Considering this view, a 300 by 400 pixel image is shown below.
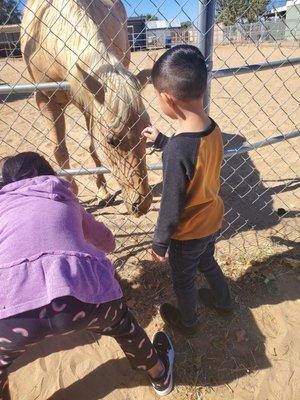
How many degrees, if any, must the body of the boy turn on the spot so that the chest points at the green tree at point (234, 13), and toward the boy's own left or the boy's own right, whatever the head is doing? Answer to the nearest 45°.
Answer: approximately 45° to the boy's own right

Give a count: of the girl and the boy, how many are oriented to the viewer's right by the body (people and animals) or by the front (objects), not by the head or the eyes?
0

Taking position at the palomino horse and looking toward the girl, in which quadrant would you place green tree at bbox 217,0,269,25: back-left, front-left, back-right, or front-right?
back-left

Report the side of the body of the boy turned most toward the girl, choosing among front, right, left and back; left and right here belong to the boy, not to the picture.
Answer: left

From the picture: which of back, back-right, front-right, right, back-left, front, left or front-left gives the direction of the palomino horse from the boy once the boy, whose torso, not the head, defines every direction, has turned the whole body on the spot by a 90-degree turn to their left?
right

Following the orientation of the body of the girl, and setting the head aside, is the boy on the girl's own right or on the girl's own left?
on the girl's own right

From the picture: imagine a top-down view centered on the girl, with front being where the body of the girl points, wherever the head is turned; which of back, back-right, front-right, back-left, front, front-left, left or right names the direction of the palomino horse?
front

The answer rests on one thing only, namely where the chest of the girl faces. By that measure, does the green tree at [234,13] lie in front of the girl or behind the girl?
in front

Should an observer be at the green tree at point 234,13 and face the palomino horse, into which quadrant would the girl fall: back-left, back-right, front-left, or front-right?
front-left

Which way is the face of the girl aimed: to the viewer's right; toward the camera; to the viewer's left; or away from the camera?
away from the camera

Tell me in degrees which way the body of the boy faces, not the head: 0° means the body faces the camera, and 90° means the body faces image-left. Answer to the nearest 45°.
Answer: approximately 135°

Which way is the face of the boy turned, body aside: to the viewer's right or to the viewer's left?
to the viewer's left

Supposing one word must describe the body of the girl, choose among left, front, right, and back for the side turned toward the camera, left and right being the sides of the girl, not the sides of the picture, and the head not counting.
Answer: back
